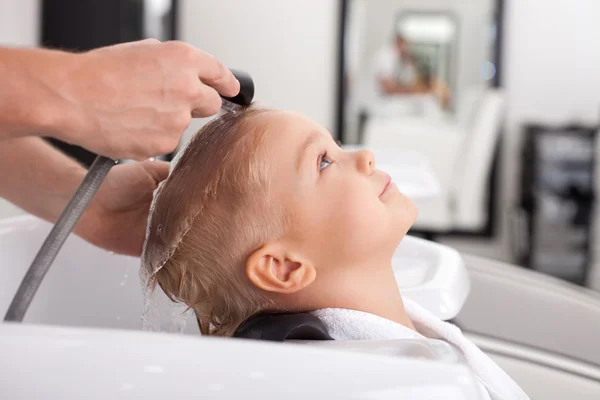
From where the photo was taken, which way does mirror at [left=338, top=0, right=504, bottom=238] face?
toward the camera

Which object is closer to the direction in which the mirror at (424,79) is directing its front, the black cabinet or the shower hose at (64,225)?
the shower hose

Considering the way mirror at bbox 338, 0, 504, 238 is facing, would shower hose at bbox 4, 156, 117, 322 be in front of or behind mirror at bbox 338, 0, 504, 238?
in front

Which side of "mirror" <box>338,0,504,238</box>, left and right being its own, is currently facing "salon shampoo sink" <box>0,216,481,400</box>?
front

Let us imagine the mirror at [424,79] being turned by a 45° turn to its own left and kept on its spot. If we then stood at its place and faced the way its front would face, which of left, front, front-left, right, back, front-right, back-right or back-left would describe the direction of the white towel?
front-right
